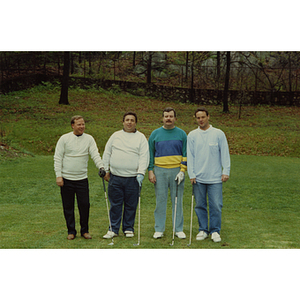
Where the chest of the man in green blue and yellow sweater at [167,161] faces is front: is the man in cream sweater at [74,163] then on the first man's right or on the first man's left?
on the first man's right

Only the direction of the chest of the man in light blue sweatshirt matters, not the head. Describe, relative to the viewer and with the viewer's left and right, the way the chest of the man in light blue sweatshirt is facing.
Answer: facing the viewer

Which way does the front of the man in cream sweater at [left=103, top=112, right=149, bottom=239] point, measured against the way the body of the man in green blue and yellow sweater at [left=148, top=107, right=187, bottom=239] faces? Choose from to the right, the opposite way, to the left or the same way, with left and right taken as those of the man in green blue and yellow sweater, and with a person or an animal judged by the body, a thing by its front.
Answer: the same way

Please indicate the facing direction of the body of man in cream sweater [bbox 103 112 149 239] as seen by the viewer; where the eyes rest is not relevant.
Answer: toward the camera

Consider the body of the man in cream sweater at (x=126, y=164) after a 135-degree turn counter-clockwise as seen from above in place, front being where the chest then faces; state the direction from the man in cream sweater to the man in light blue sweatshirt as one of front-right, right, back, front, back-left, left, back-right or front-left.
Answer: front-right

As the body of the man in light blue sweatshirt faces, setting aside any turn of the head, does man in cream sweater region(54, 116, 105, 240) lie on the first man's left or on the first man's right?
on the first man's right

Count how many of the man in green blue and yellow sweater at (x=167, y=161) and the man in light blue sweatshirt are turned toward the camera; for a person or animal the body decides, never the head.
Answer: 2

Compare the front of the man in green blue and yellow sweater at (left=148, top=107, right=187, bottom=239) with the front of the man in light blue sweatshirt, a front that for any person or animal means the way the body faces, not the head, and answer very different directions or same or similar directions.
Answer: same or similar directions

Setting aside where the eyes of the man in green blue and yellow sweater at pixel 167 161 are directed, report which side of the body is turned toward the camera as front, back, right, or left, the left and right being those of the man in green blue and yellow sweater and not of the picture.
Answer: front
